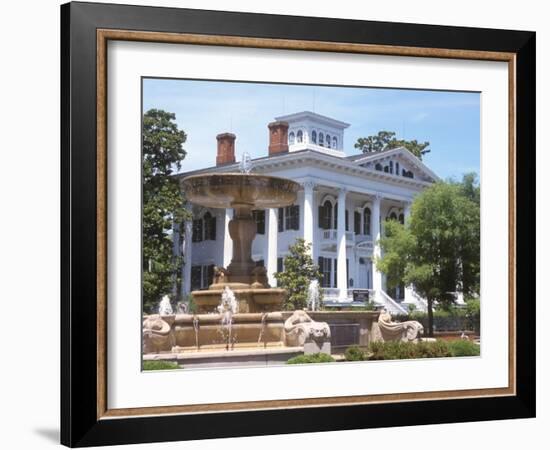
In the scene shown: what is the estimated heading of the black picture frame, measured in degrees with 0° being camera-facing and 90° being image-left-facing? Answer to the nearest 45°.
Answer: approximately 315°
